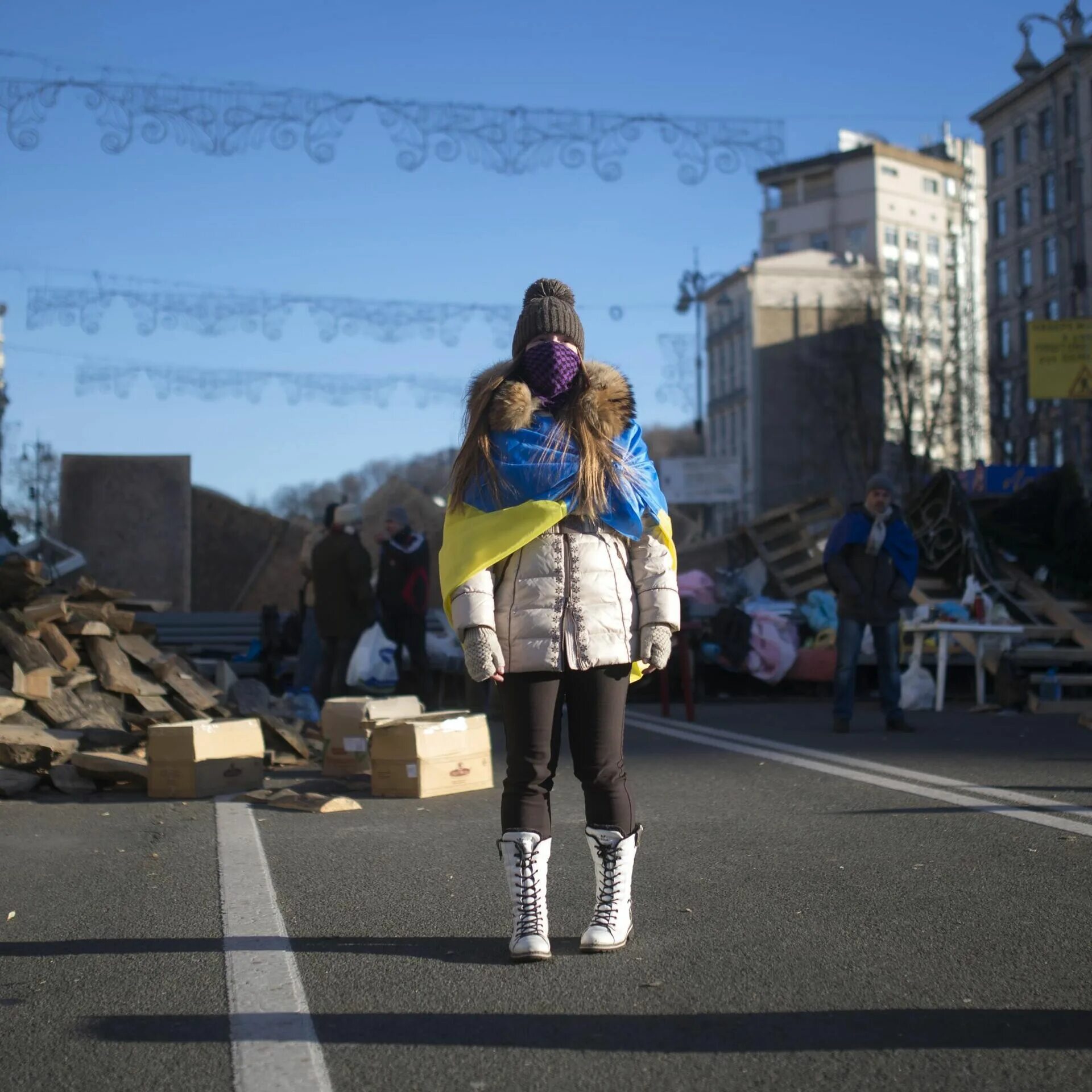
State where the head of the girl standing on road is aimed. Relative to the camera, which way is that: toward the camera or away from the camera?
toward the camera

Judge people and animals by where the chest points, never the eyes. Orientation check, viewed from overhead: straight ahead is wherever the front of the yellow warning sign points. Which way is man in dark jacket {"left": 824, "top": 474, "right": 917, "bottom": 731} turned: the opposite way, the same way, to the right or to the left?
the same way

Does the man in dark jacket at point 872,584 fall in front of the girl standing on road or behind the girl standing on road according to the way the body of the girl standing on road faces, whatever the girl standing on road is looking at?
behind

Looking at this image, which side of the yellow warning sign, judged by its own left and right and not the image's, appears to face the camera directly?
front

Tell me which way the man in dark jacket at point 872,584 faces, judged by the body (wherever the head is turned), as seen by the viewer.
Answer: toward the camera

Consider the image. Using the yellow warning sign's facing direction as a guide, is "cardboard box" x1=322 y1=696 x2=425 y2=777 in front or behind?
in front

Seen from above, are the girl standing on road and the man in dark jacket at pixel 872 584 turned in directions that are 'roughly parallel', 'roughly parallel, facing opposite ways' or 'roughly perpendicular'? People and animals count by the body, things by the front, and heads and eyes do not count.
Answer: roughly parallel

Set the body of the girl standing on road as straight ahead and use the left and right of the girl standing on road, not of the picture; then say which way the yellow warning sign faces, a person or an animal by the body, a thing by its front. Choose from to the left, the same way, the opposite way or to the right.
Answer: the same way

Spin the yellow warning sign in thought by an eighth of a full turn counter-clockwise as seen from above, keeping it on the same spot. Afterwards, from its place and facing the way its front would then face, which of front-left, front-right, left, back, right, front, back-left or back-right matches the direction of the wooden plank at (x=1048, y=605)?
front-right

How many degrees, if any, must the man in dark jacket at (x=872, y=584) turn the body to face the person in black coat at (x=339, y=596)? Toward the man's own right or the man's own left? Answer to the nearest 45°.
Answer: approximately 90° to the man's own right

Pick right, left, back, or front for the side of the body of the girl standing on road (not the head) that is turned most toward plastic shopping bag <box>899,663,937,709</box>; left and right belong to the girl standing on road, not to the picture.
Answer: back

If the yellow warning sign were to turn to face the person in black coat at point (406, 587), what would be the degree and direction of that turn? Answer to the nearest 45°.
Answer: approximately 45° to its right

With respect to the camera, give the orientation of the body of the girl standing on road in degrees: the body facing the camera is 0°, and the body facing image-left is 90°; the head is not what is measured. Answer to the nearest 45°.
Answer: approximately 0°

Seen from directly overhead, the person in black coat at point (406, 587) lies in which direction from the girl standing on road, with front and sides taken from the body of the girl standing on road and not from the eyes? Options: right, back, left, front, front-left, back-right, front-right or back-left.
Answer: back

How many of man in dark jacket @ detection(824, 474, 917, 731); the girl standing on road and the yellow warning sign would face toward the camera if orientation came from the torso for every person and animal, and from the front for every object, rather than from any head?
3
